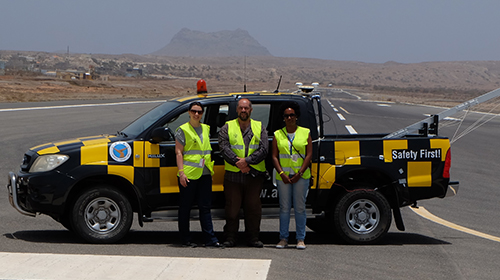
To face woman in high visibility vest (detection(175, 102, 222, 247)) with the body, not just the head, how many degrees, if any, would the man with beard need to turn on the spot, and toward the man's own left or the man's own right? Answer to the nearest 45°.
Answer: approximately 90° to the man's own right

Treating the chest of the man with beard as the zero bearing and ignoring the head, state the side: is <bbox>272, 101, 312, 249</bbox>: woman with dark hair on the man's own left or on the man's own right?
on the man's own left

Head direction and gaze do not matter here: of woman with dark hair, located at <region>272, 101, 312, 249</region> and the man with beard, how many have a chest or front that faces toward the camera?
2

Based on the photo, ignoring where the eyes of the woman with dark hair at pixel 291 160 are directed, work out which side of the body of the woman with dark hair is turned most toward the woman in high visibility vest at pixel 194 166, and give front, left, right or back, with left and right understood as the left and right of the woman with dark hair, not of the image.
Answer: right

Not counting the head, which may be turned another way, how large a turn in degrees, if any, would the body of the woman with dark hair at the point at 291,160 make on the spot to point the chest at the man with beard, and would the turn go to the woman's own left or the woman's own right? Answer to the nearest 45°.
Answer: approximately 90° to the woman's own right
